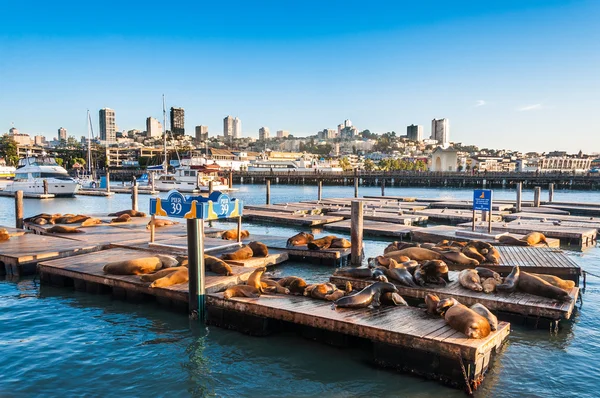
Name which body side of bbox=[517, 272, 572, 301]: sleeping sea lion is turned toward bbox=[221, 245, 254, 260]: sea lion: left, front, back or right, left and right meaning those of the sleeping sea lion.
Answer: front

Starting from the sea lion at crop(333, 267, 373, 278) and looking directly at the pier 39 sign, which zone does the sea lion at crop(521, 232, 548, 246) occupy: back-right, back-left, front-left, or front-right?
back-right

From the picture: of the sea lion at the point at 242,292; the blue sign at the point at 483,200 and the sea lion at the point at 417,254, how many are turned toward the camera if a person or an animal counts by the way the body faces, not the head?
1

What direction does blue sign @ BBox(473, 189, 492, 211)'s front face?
toward the camera

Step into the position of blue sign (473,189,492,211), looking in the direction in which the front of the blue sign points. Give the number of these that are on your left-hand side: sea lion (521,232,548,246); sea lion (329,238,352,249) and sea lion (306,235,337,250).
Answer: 1

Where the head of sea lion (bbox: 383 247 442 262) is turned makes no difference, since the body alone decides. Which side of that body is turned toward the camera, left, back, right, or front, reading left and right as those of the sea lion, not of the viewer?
left

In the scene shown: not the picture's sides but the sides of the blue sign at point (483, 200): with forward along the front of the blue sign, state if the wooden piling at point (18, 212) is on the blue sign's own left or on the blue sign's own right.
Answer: on the blue sign's own right

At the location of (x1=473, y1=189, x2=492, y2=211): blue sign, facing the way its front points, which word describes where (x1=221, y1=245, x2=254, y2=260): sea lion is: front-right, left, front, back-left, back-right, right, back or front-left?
front-right
